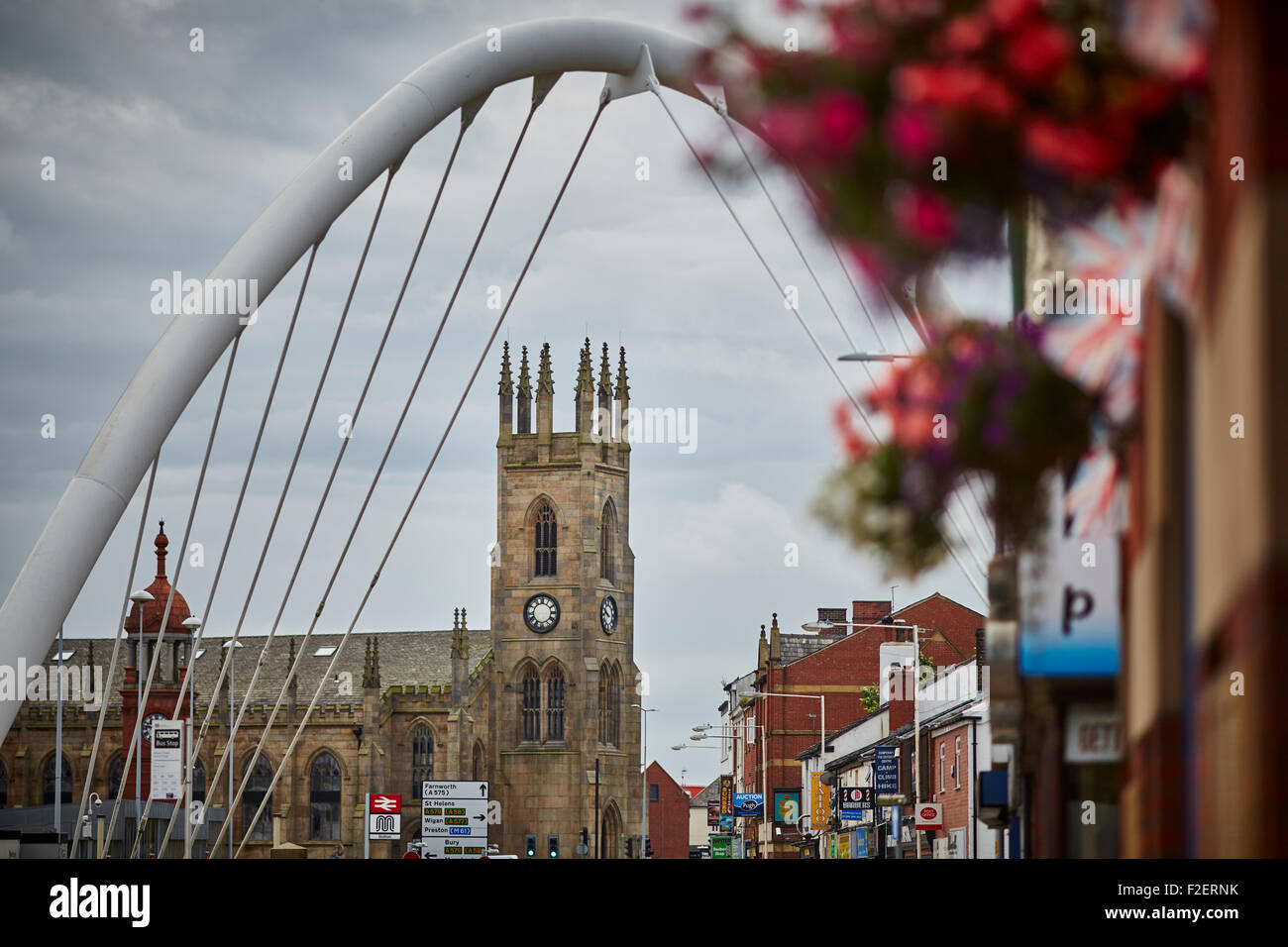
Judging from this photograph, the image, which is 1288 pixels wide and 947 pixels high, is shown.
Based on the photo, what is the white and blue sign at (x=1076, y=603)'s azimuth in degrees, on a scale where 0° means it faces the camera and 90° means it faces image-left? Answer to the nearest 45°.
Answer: approximately 0°

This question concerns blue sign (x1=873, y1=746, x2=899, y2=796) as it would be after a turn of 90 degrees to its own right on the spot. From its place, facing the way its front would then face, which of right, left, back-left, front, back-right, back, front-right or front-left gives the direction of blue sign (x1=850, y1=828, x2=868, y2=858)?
right

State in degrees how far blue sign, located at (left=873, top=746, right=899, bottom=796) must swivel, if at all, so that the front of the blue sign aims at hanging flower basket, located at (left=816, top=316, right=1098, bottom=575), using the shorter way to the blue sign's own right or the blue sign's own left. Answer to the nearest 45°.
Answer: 0° — it already faces it

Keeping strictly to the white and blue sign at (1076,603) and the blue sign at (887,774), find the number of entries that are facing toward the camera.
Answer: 2

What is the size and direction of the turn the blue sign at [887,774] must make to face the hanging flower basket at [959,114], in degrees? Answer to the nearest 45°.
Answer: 0° — it already faces it

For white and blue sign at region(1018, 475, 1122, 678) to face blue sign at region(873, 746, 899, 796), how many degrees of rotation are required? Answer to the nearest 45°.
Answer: approximately 180°

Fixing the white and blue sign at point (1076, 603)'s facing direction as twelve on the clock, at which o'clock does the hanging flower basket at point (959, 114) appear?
The hanging flower basket is roughly at 12 o'clock from the white and blue sign.
